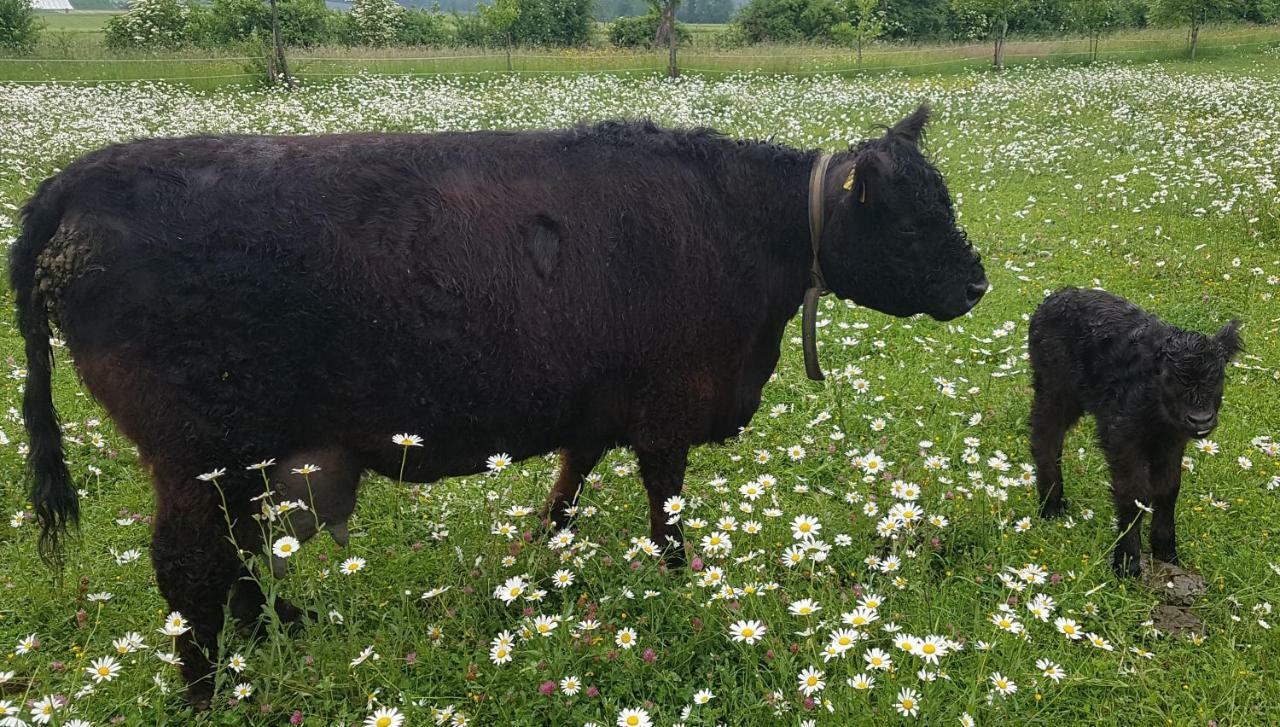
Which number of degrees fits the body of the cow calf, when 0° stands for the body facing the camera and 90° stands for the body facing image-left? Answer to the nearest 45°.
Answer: approximately 315°

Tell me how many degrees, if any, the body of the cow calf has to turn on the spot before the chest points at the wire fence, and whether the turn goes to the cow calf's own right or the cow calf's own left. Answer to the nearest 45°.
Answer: approximately 180°

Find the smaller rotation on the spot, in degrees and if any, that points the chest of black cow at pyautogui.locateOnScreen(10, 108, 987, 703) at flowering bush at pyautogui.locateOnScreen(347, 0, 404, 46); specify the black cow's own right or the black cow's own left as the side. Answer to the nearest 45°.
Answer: approximately 90° to the black cow's own left

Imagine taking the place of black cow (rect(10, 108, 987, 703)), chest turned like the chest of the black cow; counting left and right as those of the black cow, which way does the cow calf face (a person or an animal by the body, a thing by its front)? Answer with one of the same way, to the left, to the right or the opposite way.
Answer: to the right

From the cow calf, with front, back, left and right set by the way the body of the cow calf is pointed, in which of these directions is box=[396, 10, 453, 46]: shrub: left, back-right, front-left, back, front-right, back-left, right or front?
back

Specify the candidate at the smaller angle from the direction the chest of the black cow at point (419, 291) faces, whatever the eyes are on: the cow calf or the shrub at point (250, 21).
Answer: the cow calf

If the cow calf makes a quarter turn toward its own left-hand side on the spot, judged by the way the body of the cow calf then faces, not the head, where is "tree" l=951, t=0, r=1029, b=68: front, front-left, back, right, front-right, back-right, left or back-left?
front-left

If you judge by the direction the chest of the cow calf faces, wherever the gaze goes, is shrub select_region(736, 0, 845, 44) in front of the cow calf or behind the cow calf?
behind

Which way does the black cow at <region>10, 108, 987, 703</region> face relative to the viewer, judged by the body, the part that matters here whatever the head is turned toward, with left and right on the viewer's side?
facing to the right of the viewer

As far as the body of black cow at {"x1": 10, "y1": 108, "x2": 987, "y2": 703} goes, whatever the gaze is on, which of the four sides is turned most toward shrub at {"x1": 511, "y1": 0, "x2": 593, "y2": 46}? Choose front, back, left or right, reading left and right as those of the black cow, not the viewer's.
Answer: left

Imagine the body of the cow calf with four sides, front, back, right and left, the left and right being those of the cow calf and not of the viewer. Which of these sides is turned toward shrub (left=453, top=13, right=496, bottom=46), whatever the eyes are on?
back

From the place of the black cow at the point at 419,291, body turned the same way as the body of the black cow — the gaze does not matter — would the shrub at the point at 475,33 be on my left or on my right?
on my left
